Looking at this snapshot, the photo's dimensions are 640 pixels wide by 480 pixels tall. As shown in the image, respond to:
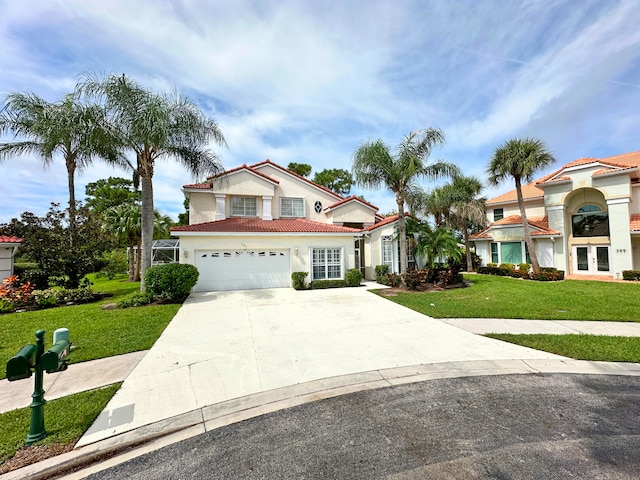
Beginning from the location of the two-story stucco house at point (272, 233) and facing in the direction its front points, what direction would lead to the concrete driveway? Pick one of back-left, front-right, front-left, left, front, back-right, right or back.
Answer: front

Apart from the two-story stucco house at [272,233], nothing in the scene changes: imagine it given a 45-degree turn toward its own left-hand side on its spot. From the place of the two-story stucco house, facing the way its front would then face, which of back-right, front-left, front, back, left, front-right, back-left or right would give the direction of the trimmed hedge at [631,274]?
front-left

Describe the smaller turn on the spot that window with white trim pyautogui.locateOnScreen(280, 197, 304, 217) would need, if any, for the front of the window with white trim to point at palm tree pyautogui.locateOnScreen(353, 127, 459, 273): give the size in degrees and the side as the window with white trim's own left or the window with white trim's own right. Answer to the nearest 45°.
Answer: approximately 45° to the window with white trim's own left

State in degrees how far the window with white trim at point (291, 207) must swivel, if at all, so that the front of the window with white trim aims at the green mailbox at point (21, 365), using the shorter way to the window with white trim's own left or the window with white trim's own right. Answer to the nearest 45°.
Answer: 0° — it already faces it

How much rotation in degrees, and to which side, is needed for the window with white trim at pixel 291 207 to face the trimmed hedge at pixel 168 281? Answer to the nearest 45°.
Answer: approximately 45° to its right

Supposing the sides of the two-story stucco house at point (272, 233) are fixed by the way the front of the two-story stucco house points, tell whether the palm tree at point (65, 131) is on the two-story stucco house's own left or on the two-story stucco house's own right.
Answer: on the two-story stucco house's own right

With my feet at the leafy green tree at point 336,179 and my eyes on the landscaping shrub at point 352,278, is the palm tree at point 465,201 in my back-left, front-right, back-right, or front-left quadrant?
front-left

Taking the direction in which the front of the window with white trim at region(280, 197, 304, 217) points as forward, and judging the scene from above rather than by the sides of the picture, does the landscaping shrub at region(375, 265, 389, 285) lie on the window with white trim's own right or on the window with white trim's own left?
on the window with white trim's own left

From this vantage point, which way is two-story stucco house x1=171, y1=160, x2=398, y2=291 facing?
toward the camera

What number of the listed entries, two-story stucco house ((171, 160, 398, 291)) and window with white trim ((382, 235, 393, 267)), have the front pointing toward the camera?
2

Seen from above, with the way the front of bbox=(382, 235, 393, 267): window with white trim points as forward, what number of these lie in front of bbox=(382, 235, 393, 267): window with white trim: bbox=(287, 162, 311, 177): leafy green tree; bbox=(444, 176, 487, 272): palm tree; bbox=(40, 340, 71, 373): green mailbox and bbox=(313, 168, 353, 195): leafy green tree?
1

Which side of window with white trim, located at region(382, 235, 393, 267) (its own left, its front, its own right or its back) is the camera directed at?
front

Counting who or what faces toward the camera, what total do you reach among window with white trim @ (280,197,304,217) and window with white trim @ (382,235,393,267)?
2

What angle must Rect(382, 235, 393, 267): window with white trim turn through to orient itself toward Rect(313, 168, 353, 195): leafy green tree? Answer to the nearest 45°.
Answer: approximately 180°

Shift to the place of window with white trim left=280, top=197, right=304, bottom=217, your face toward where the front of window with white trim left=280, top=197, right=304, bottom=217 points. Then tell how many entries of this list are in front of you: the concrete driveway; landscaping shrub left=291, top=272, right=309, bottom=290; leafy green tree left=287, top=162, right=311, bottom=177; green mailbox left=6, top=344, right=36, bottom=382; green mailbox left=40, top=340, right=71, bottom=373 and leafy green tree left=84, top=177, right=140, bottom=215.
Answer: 4

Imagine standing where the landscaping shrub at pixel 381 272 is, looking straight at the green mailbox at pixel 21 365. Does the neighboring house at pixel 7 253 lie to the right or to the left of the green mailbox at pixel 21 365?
right

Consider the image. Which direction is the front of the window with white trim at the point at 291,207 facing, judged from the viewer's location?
facing the viewer

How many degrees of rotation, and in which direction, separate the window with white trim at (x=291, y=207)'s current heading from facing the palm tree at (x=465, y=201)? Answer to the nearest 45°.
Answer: approximately 90° to its left
